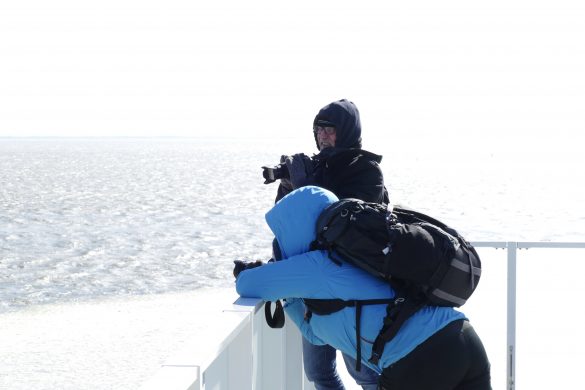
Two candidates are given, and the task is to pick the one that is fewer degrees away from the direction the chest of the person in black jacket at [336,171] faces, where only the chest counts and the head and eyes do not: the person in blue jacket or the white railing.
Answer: the white railing

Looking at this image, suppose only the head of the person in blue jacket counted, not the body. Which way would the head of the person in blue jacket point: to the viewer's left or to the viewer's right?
to the viewer's left

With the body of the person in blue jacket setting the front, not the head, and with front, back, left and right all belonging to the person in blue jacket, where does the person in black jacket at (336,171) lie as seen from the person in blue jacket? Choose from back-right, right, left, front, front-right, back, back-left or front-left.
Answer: right

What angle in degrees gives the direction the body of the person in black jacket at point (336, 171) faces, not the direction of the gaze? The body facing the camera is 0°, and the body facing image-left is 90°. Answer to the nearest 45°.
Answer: approximately 45°

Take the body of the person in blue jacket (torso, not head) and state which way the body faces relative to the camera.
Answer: to the viewer's left

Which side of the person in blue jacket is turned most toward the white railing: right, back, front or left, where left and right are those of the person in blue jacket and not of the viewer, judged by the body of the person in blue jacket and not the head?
front

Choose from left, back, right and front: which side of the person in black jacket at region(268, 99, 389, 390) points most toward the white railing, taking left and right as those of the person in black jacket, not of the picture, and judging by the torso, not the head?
front

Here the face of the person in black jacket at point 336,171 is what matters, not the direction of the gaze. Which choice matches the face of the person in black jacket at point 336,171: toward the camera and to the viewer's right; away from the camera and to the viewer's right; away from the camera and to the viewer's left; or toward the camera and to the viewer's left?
toward the camera and to the viewer's left

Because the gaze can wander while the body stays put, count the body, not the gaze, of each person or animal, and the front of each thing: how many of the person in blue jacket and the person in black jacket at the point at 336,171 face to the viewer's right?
0

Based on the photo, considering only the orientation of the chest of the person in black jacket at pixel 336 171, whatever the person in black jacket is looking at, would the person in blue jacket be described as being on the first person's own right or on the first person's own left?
on the first person's own left
